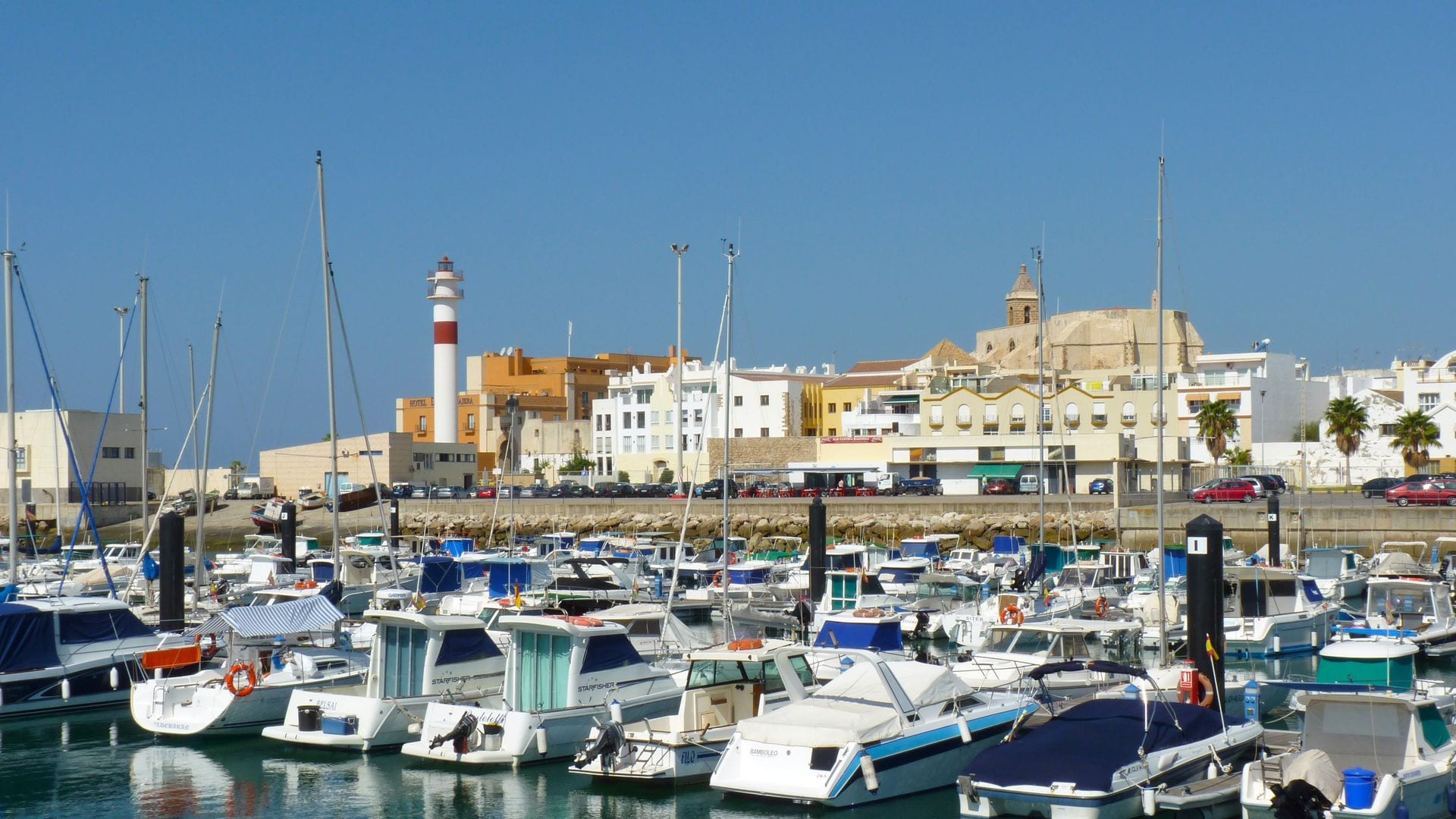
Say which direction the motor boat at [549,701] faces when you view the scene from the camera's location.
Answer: facing away from the viewer and to the right of the viewer

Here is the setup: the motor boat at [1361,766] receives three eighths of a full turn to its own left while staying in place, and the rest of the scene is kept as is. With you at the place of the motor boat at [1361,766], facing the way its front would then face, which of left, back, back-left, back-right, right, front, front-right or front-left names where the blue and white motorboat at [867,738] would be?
front

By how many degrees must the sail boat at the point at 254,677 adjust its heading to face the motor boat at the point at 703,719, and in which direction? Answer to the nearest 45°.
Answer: approximately 90° to its right

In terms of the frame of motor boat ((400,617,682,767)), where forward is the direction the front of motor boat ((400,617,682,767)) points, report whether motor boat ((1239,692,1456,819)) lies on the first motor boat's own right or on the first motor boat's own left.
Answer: on the first motor boat's own right

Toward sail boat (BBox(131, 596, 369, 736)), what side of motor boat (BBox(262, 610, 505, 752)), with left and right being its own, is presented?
left

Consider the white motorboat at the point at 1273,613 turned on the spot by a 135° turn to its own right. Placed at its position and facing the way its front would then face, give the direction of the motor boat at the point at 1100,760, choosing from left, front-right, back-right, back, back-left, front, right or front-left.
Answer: front

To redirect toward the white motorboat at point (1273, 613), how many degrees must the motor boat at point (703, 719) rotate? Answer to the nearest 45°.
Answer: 0° — it already faces it

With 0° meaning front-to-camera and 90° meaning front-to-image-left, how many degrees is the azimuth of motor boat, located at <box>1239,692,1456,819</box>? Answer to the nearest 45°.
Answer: approximately 225°

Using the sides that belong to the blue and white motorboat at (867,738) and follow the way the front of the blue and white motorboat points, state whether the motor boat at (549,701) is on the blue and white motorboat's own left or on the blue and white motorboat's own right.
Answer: on the blue and white motorboat's own left

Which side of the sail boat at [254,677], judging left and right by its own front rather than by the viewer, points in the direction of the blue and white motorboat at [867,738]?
right

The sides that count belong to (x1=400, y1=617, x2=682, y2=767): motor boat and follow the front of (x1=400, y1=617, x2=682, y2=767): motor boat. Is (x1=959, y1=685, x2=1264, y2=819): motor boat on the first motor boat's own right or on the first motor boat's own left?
on the first motor boat's own right

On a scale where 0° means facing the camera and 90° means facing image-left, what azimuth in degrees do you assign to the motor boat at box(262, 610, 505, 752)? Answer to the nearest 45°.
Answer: approximately 225°

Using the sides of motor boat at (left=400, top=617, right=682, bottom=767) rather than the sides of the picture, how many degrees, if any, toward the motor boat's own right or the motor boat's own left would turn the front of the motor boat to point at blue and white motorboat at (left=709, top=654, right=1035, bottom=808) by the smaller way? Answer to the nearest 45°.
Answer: approximately 90° to the motor boat's own right
